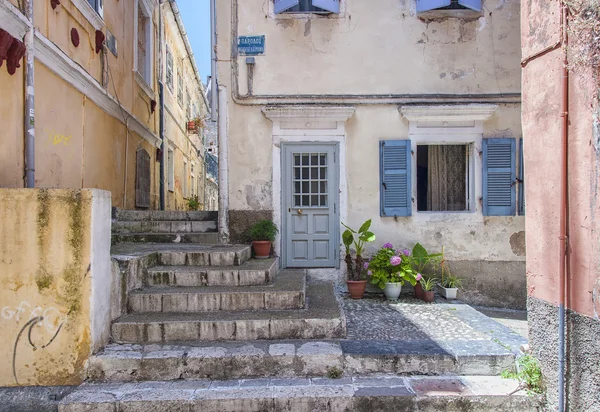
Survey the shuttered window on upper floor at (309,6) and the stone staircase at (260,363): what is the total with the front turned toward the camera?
2

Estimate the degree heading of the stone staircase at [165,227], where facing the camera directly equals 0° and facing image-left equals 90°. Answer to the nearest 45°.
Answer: approximately 0°

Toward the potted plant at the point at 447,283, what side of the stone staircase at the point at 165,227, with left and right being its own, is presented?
left

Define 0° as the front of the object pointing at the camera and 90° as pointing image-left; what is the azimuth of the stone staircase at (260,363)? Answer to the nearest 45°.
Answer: approximately 0°

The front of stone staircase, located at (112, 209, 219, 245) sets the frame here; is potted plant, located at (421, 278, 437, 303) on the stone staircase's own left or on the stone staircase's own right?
on the stone staircase's own left
